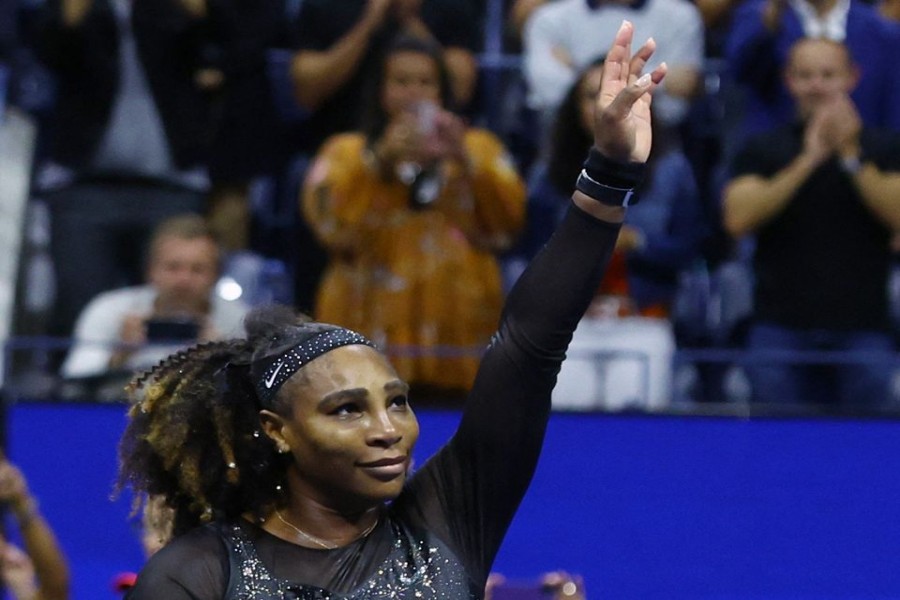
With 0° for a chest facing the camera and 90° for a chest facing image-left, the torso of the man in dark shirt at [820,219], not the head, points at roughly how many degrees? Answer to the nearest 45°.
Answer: approximately 0°

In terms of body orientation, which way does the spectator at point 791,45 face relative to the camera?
toward the camera

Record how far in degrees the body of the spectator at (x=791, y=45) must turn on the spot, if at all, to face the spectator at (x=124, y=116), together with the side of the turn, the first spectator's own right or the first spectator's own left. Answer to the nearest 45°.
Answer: approximately 90° to the first spectator's own right

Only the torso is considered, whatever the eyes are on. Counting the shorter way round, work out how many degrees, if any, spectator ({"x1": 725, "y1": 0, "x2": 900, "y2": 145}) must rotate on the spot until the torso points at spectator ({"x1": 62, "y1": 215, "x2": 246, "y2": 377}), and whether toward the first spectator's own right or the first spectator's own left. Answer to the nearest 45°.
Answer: approximately 45° to the first spectator's own right

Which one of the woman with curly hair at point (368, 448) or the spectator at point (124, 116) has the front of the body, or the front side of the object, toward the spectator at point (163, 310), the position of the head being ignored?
the spectator at point (124, 116)

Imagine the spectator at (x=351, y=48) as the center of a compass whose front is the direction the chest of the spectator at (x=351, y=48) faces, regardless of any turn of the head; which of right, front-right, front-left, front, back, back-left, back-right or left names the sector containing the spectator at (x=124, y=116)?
right

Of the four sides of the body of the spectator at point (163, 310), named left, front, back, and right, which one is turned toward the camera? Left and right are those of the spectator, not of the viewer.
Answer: front

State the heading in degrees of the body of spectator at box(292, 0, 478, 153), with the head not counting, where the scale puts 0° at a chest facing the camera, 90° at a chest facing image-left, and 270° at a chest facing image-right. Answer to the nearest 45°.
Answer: approximately 0°

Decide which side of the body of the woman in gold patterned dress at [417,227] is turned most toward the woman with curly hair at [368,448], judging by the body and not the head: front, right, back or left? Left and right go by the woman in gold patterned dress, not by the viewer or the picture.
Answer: front

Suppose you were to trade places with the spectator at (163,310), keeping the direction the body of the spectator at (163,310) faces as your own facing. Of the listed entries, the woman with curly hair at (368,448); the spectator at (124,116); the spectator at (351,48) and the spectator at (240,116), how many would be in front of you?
1

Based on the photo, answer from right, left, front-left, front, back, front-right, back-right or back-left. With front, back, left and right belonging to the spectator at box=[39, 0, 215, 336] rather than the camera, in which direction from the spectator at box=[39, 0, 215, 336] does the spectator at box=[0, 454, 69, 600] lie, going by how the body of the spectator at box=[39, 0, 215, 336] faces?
front

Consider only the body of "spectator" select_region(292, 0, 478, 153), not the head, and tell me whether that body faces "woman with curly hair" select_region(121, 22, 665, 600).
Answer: yes
